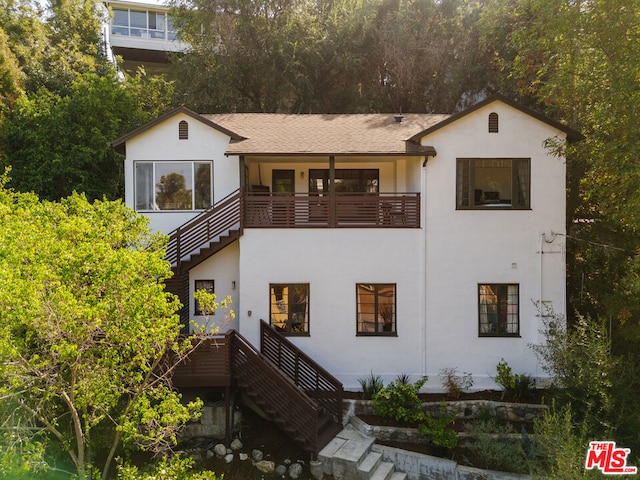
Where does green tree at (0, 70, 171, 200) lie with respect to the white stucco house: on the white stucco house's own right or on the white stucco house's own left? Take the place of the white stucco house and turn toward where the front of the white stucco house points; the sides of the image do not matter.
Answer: on the white stucco house's own right

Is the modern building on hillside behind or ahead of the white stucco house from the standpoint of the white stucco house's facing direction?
behind

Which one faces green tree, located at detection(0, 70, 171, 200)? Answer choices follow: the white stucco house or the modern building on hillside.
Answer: the modern building on hillside

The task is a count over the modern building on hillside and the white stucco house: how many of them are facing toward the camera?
2

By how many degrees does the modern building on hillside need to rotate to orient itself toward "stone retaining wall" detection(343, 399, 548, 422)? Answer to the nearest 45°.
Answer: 0° — it already faces it

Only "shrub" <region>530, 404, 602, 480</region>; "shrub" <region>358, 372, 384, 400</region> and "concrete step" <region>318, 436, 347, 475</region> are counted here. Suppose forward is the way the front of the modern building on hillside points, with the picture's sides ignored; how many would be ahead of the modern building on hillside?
3

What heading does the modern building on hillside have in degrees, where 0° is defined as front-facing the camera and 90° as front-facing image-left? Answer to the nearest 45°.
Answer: approximately 0°
